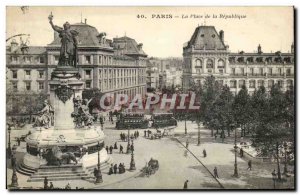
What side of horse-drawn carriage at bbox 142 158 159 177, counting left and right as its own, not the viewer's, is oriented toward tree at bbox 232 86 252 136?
back

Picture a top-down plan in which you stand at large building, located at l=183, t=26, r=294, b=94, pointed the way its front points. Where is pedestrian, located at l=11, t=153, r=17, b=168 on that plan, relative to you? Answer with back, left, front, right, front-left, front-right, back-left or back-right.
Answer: front-right

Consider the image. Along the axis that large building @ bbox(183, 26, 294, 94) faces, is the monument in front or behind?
in front

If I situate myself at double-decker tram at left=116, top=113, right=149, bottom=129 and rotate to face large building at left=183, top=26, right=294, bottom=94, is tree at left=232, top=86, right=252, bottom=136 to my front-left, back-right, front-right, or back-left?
front-right

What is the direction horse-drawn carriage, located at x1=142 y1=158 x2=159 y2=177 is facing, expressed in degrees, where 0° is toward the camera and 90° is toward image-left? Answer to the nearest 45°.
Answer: approximately 45°

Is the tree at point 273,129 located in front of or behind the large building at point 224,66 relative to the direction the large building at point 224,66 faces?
in front

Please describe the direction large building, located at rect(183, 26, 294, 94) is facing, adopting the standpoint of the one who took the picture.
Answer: facing the viewer
